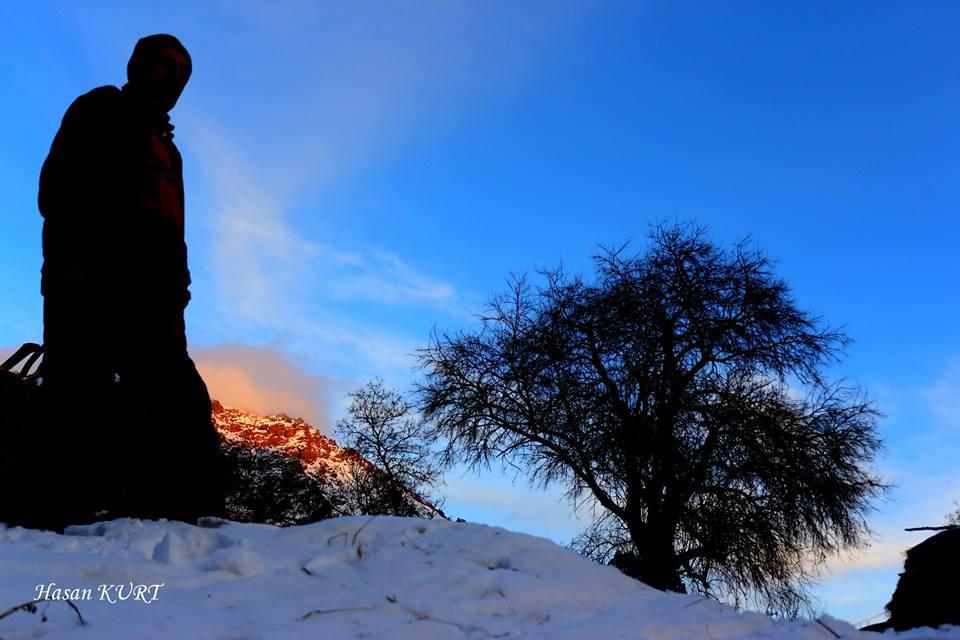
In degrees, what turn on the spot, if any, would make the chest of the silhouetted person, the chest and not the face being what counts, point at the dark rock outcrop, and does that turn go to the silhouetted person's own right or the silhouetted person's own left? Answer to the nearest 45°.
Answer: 0° — they already face it

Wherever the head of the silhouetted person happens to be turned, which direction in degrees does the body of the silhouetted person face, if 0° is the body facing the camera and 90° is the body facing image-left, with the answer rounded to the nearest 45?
approximately 315°

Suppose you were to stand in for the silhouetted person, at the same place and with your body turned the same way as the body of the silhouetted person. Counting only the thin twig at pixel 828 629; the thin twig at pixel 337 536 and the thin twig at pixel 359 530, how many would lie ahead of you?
3

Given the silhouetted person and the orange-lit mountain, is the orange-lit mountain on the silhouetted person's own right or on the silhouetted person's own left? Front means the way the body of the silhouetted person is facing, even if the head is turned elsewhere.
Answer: on the silhouetted person's own left

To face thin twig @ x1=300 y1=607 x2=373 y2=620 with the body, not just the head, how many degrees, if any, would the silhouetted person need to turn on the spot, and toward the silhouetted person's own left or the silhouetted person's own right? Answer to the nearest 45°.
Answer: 0° — they already face it

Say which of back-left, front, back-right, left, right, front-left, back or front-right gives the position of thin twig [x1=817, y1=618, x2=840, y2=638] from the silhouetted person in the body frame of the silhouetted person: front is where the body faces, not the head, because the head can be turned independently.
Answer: front

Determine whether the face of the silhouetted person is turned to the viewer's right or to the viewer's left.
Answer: to the viewer's right

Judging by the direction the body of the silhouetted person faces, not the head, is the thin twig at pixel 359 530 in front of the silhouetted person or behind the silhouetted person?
in front

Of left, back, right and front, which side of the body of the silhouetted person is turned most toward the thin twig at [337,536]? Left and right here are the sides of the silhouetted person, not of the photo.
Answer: front

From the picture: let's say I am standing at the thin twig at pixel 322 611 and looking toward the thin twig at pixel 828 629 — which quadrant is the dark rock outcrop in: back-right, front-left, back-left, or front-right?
front-left
